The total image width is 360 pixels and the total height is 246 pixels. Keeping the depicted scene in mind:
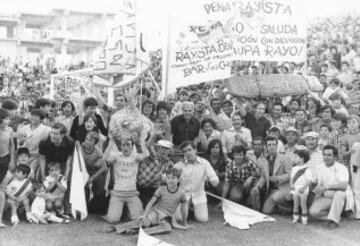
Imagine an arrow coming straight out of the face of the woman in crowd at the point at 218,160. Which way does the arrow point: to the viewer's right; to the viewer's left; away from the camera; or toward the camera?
toward the camera

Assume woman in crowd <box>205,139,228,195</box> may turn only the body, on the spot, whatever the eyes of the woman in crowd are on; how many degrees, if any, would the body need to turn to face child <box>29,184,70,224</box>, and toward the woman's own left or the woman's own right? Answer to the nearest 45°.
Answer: approximately 45° to the woman's own right

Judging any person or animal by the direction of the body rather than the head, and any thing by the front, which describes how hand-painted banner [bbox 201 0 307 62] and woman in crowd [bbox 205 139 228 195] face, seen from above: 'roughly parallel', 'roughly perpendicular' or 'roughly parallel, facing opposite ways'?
roughly parallel

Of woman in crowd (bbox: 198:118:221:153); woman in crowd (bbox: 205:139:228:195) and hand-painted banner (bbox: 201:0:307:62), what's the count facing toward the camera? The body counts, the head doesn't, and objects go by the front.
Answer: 3

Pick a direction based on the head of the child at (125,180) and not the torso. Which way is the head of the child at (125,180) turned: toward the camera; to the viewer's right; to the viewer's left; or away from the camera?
toward the camera

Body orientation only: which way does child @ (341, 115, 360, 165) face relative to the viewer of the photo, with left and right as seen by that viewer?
facing the viewer and to the left of the viewer

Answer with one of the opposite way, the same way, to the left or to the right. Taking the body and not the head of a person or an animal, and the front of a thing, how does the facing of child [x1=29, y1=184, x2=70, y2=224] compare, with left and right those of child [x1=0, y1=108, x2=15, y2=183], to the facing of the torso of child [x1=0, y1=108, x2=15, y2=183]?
the same way

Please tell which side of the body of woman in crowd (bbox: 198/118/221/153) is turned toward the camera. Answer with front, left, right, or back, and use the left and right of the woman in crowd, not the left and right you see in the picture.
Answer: front

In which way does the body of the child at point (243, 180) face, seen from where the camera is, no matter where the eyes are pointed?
toward the camera

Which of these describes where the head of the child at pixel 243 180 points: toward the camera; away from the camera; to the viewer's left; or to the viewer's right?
toward the camera

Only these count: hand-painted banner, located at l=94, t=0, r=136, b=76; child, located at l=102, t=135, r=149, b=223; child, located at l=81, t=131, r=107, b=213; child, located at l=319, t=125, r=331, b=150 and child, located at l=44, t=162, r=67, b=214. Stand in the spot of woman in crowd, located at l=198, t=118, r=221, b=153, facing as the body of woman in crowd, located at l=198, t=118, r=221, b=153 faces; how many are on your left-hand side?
1

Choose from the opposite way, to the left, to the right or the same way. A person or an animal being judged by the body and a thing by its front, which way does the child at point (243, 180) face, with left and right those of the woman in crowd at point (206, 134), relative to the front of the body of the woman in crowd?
the same way
